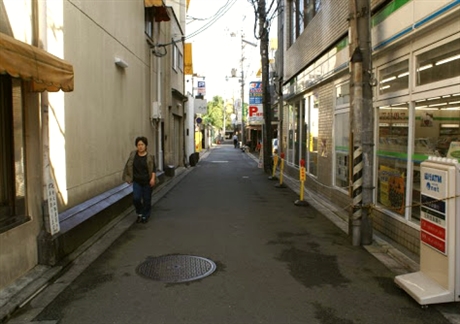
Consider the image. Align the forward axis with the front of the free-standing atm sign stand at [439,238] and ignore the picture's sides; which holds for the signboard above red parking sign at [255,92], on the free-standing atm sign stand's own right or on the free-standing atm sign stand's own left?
on the free-standing atm sign stand's own right

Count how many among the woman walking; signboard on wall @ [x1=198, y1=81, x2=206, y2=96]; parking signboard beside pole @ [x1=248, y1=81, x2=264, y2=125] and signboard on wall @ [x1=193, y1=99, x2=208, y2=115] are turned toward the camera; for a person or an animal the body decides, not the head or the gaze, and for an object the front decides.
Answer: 4

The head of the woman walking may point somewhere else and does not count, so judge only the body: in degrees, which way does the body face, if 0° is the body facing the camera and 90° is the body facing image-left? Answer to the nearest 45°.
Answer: approximately 0°

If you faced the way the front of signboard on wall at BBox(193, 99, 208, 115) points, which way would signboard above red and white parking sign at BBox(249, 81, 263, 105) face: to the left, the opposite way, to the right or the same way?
the same way

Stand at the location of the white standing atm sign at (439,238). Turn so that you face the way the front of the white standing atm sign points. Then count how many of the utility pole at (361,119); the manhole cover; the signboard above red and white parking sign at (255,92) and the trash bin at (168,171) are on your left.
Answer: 0

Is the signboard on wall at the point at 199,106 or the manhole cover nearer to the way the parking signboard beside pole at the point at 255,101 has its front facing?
the manhole cover

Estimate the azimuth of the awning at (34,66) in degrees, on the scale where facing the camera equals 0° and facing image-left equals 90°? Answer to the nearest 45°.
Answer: approximately 315°

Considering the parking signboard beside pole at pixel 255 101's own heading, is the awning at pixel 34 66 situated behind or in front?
in front

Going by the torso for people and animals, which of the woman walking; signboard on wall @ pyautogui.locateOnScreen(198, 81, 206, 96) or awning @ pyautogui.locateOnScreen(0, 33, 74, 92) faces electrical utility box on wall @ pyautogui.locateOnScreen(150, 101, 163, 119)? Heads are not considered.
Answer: the signboard on wall

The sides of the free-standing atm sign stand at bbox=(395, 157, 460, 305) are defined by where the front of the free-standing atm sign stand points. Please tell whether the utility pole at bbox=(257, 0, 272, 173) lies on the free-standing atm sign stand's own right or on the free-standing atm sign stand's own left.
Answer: on the free-standing atm sign stand's own right

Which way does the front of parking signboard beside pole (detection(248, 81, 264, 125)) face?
toward the camera

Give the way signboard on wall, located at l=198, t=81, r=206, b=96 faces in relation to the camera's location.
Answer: facing the viewer

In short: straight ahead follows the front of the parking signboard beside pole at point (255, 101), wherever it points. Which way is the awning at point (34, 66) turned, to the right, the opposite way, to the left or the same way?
to the left

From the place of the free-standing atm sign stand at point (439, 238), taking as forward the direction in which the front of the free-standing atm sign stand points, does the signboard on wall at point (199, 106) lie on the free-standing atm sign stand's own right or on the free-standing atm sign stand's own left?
on the free-standing atm sign stand's own right

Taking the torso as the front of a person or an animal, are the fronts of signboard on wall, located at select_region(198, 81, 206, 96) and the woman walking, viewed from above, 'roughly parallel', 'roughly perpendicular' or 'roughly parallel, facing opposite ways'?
roughly parallel

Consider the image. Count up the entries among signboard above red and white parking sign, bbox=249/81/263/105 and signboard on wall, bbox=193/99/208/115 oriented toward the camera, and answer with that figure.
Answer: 2
